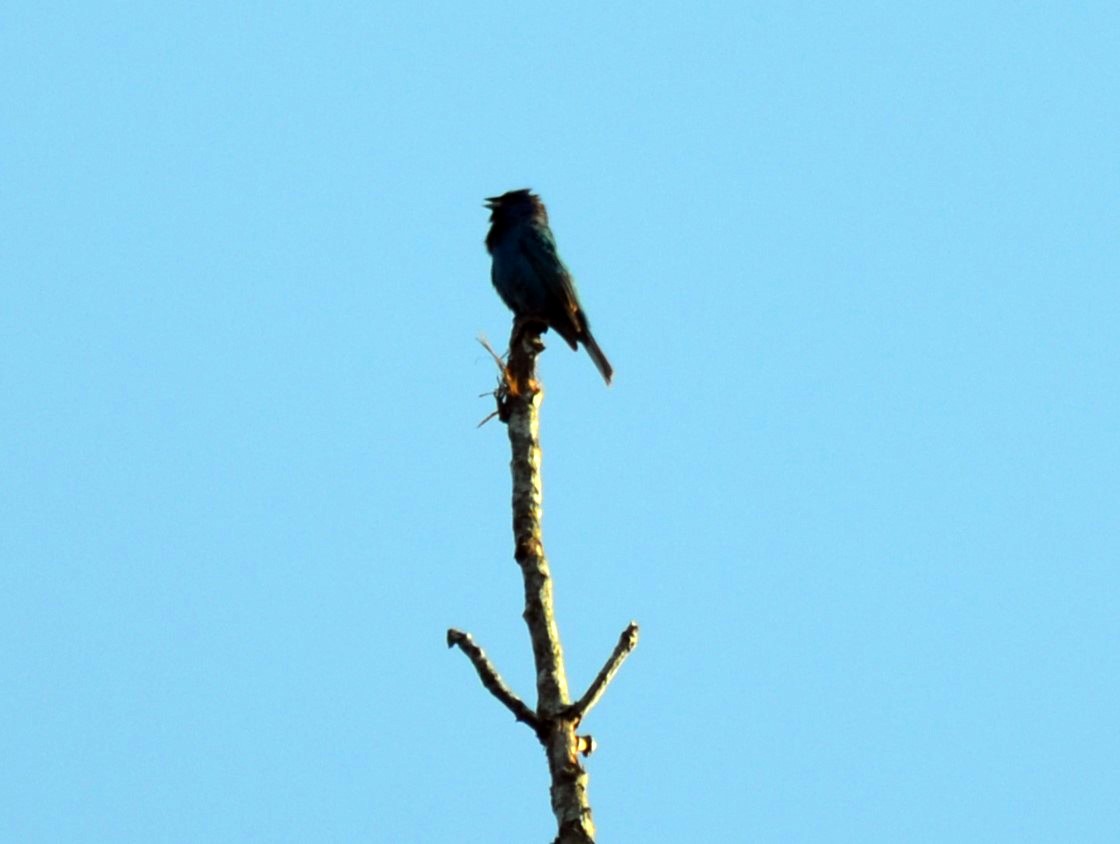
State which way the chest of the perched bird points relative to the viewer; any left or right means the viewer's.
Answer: facing to the left of the viewer
